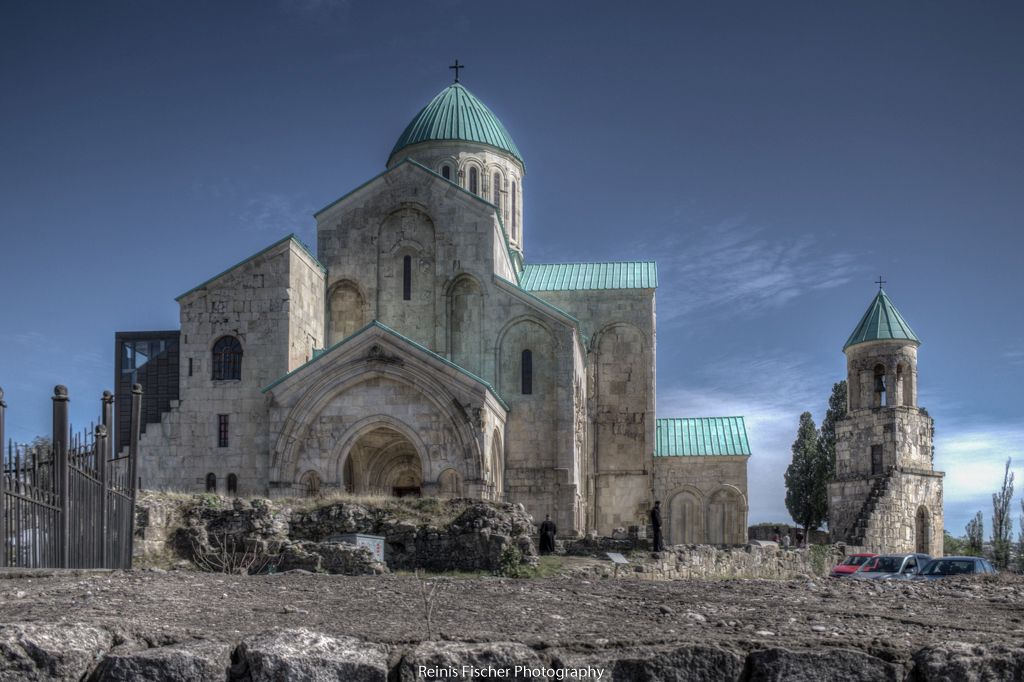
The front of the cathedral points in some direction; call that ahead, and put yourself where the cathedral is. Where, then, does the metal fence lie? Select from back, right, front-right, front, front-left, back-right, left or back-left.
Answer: front

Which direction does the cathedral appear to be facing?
toward the camera

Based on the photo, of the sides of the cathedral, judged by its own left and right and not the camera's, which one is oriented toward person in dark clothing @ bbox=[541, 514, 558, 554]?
front

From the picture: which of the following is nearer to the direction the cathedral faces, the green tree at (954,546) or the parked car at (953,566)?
the parked car

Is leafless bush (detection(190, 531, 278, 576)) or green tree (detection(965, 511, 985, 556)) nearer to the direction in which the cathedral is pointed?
the leafless bush

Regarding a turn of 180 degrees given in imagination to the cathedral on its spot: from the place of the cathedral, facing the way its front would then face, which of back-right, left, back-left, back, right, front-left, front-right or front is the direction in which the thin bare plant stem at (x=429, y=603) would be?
back

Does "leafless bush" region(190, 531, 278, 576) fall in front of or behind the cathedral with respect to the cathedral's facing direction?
in front

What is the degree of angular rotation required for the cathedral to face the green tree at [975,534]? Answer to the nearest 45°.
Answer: approximately 135° to its left

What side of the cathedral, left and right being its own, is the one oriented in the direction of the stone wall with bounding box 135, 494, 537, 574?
front
